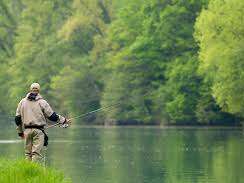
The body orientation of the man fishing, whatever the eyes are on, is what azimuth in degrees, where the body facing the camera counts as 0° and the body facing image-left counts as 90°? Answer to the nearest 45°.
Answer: approximately 180°
